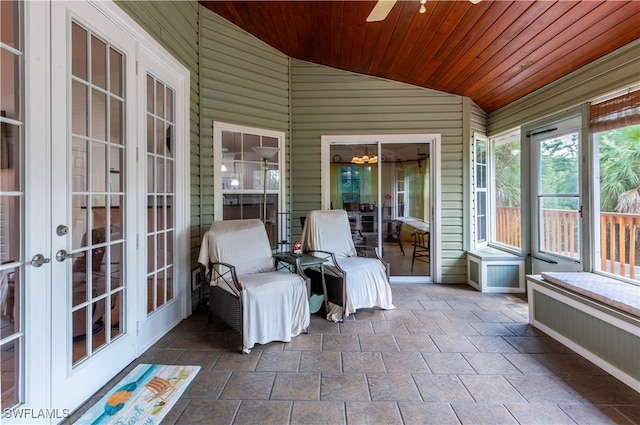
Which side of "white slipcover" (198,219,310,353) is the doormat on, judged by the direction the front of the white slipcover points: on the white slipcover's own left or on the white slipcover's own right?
on the white slipcover's own right

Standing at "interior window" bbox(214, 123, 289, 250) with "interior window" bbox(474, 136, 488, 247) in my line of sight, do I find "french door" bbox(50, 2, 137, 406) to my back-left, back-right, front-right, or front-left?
back-right

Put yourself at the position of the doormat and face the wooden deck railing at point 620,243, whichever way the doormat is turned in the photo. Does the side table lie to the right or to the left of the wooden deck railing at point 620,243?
left

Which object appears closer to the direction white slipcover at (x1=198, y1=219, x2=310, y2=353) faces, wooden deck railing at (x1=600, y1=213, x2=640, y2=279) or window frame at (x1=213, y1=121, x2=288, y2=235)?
the wooden deck railing

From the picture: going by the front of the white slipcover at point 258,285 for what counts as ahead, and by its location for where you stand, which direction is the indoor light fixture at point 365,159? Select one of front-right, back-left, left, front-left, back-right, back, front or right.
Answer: left

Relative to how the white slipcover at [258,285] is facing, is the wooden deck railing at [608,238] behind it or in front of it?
in front

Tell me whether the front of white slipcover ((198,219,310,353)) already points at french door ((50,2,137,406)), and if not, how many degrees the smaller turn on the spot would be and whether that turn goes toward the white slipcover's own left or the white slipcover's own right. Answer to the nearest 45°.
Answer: approximately 90° to the white slipcover's own right

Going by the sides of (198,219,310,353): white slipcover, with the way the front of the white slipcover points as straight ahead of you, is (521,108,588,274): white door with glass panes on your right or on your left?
on your left

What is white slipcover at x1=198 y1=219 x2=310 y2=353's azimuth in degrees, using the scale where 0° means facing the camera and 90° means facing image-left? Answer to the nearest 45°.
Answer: approximately 315°

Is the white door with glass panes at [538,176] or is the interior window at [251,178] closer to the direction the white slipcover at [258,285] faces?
the white door with glass panes
